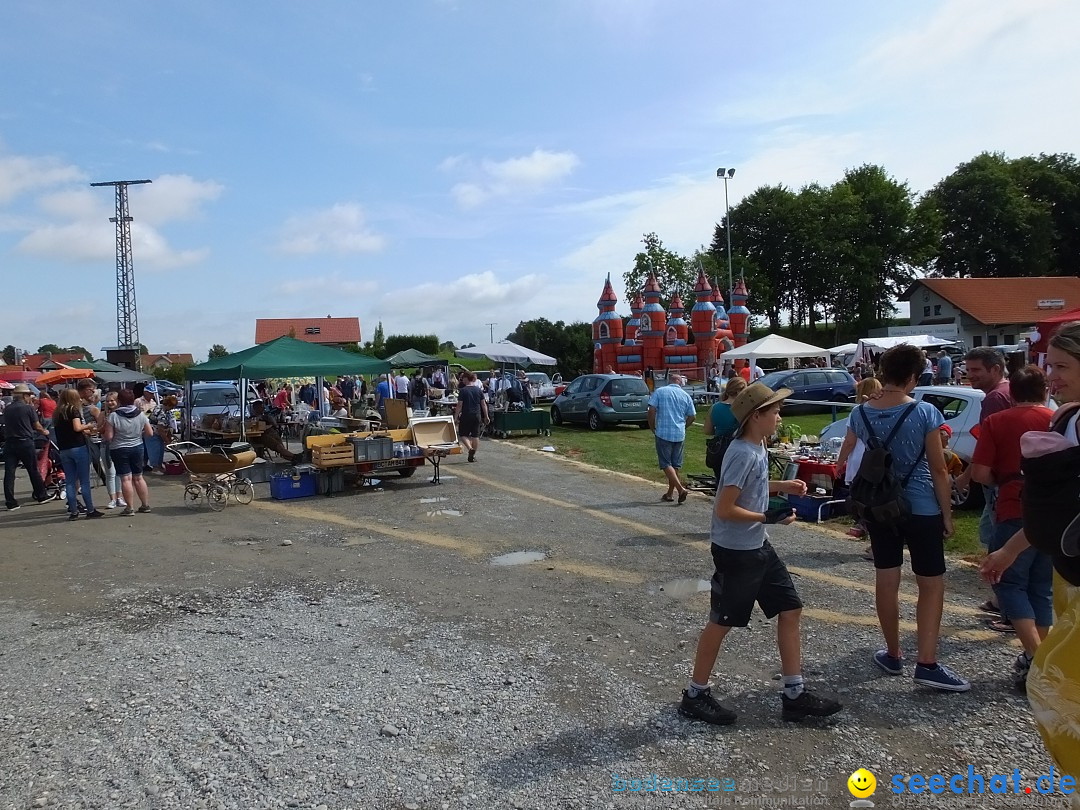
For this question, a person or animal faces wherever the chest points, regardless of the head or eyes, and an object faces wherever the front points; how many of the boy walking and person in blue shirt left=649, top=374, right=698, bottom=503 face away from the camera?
1

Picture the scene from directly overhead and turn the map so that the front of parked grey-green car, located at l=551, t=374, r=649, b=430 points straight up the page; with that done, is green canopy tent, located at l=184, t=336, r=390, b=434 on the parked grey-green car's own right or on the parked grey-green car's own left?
on the parked grey-green car's own left

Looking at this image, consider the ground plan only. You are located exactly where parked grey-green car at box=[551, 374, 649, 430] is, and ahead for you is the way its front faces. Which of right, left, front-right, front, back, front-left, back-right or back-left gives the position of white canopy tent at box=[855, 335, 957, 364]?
right

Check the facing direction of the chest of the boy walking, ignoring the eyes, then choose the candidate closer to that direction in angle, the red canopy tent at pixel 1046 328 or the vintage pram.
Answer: the red canopy tent

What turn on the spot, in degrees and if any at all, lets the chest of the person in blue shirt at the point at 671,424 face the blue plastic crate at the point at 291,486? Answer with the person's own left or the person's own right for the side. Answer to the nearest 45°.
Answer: approximately 90° to the person's own left

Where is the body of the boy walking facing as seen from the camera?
to the viewer's right

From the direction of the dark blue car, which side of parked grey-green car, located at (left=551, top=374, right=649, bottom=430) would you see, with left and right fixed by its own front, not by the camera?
right

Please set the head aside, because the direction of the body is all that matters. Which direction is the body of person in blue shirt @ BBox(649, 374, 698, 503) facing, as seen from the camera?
away from the camera

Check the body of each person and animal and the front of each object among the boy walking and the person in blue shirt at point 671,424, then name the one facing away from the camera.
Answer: the person in blue shirt

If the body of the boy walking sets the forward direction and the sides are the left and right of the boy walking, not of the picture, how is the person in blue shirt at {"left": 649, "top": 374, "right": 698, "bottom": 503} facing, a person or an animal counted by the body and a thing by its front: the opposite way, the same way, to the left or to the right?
to the left

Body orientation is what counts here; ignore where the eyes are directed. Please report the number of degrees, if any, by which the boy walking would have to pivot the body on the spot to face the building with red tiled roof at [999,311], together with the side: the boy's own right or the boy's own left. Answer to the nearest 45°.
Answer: approximately 90° to the boy's own left
